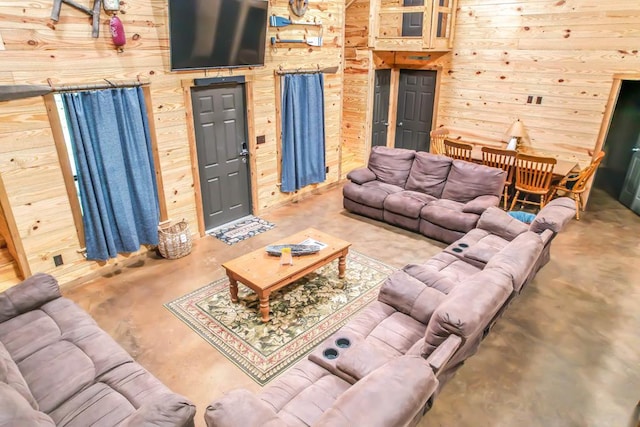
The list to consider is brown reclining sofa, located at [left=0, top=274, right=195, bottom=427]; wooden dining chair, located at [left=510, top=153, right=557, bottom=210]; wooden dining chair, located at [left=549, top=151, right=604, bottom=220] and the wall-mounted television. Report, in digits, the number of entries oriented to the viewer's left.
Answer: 1

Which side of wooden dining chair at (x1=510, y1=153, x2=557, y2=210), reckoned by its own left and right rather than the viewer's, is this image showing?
back

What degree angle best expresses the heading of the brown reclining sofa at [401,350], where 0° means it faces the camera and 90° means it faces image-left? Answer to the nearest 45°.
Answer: approximately 135°

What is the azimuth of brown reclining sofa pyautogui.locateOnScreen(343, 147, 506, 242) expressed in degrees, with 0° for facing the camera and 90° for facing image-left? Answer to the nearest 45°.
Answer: approximately 45°

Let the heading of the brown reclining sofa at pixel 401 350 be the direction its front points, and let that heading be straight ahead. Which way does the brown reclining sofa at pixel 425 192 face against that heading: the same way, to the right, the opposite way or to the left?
to the left

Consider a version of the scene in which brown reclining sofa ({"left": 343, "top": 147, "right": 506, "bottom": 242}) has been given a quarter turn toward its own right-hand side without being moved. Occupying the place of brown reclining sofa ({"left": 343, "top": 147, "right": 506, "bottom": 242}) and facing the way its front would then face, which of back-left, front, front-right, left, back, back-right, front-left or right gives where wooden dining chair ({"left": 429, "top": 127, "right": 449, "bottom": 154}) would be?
front-right

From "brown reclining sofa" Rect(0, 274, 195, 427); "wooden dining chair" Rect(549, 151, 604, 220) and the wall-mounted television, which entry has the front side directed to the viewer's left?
the wooden dining chair

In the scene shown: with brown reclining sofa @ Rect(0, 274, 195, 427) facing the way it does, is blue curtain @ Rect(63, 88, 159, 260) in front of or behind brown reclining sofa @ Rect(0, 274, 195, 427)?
in front

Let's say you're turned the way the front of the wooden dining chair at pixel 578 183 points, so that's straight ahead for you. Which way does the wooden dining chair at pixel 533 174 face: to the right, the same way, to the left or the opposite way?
to the right

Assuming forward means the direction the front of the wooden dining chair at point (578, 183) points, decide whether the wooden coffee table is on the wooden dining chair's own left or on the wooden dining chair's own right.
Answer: on the wooden dining chair's own left

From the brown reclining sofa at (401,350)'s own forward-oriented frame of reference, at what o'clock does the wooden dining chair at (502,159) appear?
The wooden dining chair is roughly at 2 o'clock from the brown reclining sofa.

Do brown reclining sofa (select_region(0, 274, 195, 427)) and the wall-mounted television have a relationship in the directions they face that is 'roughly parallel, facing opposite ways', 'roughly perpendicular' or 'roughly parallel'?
roughly perpendicular

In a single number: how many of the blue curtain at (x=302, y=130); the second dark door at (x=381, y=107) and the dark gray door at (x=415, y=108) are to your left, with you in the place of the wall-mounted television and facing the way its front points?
3

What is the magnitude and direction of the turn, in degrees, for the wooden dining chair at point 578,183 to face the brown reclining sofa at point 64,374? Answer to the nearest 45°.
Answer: approximately 90° to its left

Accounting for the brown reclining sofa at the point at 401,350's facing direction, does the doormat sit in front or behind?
in front

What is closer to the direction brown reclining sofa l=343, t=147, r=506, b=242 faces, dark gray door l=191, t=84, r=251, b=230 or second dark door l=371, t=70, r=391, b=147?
the dark gray door

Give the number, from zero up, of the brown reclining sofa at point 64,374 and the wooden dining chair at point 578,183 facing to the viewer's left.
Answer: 1

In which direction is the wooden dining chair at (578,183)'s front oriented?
to the viewer's left
